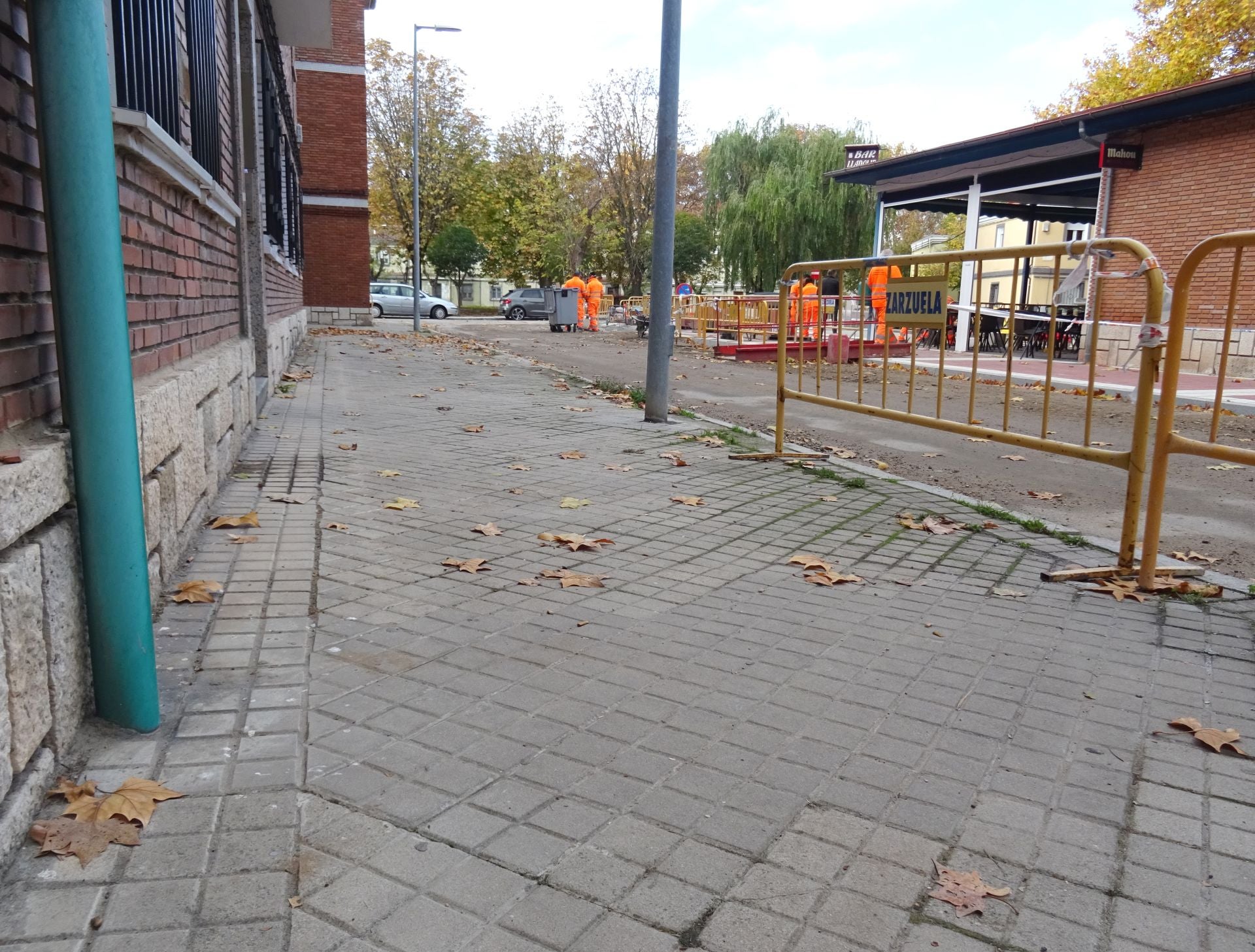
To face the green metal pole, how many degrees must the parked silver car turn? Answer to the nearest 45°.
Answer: approximately 90° to its right

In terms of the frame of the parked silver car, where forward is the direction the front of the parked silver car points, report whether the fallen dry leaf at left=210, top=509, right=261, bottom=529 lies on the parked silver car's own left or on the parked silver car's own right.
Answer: on the parked silver car's own right

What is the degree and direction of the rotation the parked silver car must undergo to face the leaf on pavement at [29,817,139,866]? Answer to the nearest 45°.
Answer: approximately 90° to its right

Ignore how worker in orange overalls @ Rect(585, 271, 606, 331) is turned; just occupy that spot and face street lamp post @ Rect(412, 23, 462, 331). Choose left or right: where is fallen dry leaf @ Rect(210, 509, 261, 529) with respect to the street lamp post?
left

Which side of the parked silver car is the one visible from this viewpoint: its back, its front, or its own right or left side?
right

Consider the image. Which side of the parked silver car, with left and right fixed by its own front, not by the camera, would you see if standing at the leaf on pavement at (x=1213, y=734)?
right

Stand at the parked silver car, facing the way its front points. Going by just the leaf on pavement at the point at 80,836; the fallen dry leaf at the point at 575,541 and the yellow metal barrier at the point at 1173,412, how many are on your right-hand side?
3

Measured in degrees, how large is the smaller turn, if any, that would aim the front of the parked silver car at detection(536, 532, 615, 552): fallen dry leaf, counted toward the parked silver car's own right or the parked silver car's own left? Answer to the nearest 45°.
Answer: approximately 90° to the parked silver car's own right

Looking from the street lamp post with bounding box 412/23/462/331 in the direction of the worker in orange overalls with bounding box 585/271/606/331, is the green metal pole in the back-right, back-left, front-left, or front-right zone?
back-right

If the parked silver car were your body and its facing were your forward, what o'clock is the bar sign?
The bar sign is roughly at 2 o'clock from the parked silver car.

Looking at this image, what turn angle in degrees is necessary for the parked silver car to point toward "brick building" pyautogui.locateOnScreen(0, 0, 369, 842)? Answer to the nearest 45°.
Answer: approximately 90° to its right

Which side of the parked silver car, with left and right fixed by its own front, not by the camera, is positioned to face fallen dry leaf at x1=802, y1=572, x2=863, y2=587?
right

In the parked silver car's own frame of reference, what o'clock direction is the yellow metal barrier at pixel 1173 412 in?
The yellow metal barrier is roughly at 3 o'clock from the parked silver car.

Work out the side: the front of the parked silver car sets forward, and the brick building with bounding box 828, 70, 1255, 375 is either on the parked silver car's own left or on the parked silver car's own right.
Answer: on the parked silver car's own right

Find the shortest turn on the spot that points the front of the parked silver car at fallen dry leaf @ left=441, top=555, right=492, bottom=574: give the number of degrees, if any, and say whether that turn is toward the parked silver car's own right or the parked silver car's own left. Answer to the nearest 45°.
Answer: approximately 90° to the parked silver car's own right
